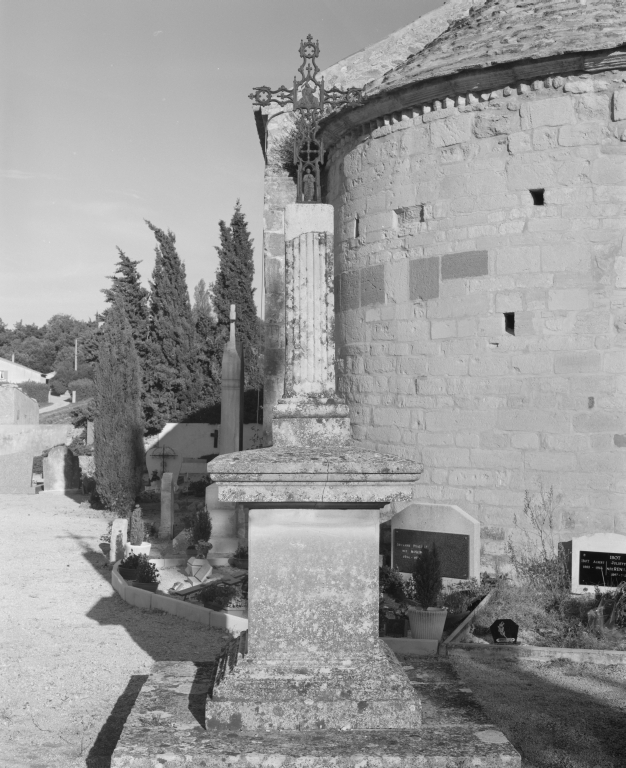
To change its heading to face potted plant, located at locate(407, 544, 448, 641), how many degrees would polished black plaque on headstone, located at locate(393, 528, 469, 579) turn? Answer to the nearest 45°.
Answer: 0° — it already faces it

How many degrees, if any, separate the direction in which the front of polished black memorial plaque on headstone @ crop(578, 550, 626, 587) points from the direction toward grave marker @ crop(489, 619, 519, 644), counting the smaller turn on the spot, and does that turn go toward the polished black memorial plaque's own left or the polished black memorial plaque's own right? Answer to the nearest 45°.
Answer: approximately 45° to the polished black memorial plaque's own right

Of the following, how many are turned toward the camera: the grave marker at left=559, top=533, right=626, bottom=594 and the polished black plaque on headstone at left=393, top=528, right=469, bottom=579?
2

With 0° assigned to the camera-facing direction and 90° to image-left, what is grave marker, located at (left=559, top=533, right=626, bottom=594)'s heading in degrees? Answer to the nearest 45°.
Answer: approximately 0°

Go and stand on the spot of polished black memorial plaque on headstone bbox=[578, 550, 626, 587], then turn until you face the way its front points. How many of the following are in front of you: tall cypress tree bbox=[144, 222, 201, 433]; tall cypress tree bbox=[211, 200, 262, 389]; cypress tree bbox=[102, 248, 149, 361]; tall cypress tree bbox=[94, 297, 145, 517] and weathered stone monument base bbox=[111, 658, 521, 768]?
1

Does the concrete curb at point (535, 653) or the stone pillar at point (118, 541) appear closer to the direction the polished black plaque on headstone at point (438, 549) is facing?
the concrete curb

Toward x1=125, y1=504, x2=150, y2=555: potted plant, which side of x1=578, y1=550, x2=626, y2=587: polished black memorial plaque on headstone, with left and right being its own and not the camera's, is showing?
right

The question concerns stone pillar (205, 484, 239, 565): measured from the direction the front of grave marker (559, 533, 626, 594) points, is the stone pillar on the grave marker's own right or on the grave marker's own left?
on the grave marker's own right

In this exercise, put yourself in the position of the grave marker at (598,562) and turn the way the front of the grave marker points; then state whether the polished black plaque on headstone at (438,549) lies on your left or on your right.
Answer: on your right

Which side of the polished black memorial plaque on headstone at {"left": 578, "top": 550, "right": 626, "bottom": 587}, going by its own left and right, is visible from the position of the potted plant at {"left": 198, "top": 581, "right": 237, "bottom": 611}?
right

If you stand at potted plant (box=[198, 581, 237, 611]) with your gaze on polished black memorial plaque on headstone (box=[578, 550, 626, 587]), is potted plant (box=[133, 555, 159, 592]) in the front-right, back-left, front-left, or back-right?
back-left

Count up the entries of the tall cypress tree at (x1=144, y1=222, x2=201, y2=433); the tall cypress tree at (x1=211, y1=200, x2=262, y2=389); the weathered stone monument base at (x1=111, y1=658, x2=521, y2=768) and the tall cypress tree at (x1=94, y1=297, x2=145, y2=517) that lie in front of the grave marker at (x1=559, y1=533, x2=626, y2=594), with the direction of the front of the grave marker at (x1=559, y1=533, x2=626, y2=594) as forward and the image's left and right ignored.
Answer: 1

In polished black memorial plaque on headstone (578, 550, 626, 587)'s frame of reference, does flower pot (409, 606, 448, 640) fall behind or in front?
in front

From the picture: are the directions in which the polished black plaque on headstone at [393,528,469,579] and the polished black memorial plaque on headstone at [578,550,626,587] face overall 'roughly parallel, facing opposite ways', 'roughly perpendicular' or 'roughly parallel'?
roughly parallel

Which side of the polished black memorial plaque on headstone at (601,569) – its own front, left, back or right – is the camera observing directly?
front

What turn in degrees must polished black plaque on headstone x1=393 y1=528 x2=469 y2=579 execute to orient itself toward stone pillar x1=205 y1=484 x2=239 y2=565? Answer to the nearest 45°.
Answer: approximately 135° to its right

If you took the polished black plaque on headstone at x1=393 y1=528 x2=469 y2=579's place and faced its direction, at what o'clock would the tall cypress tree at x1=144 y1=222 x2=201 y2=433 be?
The tall cypress tree is roughly at 5 o'clock from the polished black plaque on headstone.

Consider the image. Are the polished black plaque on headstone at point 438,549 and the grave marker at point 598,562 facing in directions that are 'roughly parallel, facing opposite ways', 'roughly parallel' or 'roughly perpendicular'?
roughly parallel

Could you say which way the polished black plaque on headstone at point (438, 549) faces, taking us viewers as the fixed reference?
facing the viewer
